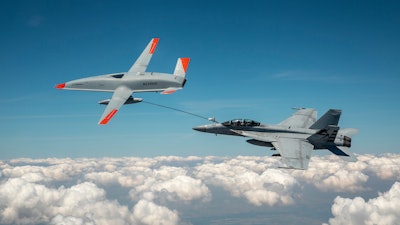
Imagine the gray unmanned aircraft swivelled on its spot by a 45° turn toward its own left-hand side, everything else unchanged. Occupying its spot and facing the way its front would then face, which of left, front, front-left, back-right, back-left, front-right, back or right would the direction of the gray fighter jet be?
back-left

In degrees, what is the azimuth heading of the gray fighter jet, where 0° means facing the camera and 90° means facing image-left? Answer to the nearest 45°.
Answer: approximately 90°

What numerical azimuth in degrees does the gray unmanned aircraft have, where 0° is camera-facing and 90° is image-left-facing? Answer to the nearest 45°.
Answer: approximately 90°
